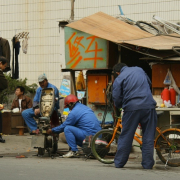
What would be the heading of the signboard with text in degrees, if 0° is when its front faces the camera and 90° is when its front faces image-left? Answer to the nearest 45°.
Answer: approximately 0°

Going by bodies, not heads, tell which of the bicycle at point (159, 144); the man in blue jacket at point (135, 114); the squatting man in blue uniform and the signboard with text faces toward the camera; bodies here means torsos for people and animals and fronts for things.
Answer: the signboard with text

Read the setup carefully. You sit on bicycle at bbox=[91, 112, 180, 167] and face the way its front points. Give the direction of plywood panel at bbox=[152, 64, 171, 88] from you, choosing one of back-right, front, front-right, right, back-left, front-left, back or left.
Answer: right

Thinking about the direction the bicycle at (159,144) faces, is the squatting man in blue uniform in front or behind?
in front

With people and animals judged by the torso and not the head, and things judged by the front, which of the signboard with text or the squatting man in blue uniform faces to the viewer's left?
the squatting man in blue uniform

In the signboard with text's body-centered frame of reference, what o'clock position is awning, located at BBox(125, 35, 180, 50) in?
The awning is roughly at 10 o'clock from the signboard with text.

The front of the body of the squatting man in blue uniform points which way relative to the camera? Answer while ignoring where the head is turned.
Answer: to the viewer's left

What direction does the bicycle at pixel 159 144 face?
to the viewer's left

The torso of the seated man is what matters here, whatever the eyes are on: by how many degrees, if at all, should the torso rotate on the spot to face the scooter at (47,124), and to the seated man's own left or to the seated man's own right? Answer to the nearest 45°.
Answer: approximately 45° to the seated man's own left

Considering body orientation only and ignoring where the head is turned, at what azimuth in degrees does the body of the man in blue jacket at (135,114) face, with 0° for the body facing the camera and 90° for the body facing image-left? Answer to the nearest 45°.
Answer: approximately 135°

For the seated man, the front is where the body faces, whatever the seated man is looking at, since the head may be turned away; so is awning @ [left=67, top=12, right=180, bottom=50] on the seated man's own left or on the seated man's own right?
on the seated man's own left
